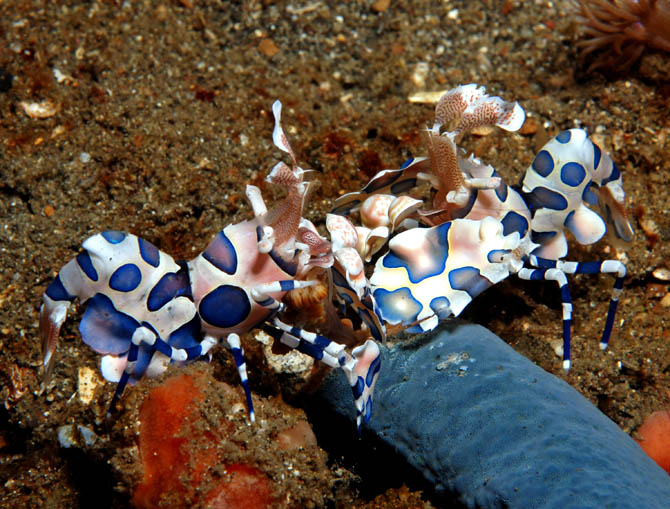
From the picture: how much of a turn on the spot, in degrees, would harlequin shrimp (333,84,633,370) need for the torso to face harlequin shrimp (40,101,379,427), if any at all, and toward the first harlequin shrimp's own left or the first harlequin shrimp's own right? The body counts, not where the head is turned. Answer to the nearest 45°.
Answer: approximately 45° to the first harlequin shrimp's own left

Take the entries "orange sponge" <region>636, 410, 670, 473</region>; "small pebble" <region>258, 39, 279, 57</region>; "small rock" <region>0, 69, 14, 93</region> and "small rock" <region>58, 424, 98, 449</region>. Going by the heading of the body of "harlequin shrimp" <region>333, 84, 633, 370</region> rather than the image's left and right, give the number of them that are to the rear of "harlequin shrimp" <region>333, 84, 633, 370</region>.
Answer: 1

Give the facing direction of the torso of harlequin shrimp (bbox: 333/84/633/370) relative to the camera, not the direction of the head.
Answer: to the viewer's left

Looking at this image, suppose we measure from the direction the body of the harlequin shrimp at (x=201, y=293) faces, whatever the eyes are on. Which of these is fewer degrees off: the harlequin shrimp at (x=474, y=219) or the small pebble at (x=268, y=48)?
the harlequin shrimp

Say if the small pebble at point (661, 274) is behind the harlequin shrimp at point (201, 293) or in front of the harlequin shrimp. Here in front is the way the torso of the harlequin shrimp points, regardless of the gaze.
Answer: in front

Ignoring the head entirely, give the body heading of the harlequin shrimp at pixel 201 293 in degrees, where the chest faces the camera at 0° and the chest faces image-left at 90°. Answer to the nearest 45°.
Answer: approximately 270°

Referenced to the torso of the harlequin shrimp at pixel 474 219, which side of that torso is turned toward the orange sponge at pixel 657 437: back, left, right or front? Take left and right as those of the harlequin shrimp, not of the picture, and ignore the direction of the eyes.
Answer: left

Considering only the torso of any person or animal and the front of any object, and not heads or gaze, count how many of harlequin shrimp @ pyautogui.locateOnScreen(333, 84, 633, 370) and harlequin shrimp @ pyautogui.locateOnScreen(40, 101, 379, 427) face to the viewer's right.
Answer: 1

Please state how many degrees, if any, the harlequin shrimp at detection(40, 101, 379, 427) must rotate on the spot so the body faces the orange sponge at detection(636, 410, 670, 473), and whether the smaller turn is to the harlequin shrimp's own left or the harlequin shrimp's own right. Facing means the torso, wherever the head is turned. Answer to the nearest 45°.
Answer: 0° — it already faces it

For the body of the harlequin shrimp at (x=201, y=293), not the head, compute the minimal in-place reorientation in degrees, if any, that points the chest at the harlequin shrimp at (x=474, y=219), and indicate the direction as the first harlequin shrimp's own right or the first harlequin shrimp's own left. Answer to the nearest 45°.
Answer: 0° — it already faces it

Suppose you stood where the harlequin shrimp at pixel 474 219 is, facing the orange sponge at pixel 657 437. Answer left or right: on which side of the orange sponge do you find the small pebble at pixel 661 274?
left
